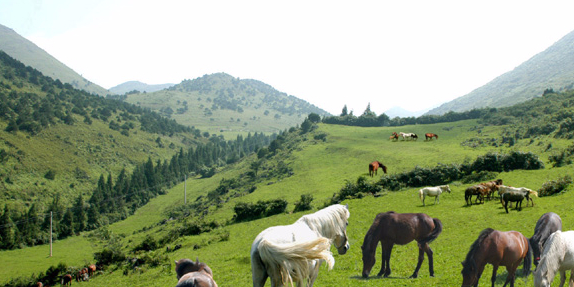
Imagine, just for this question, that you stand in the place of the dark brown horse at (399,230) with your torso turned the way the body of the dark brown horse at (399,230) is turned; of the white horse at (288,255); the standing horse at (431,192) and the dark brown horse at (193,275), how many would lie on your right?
1

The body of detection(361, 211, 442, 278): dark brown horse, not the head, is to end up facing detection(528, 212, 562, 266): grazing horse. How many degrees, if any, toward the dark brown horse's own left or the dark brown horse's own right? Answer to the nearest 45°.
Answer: approximately 180°

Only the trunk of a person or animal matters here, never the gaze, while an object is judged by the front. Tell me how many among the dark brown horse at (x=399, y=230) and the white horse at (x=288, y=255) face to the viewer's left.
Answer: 1

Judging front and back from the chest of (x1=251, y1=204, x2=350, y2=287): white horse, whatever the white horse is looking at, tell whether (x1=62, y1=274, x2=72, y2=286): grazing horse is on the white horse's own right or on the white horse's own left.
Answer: on the white horse's own left

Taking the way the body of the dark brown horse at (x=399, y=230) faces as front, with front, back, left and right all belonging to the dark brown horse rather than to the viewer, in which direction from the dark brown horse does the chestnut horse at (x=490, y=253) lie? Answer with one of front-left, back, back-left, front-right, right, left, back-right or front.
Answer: back-left

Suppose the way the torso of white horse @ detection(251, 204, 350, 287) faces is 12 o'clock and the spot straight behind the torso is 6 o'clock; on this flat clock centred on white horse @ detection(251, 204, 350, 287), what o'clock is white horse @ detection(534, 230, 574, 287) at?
white horse @ detection(534, 230, 574, 287) is roughly at 1 o'clock from white horse @ detection(251, 204, 350, 287).

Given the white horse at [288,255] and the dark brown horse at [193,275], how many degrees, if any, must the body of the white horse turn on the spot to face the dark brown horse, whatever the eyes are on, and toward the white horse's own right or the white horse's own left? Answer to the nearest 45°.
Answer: approximately 135° to the white horse's own left

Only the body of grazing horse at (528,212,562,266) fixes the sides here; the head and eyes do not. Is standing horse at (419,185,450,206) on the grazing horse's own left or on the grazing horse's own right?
on the grazing horse's own right

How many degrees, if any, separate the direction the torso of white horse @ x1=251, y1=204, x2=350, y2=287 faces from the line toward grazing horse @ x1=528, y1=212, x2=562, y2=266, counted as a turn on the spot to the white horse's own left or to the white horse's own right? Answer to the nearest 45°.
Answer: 0° — it already faces it

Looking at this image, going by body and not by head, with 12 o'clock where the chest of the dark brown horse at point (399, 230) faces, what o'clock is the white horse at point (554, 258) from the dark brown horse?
The white horse is roughly at 7 o'clock from the dark brown horse.

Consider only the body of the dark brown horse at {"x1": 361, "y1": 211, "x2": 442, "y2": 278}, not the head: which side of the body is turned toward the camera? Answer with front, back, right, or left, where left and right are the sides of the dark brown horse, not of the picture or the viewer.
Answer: left

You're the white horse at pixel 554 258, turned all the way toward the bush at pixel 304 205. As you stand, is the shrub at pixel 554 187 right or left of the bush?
right

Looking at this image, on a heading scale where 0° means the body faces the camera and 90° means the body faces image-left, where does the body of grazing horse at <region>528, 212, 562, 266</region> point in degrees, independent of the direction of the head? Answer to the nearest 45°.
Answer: approximately 45°

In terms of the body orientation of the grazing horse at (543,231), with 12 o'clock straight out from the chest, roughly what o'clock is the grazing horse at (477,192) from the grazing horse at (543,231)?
the grazing horse at (477,192) is roughly at 4 o'clock from the grazing horse at (543,231).

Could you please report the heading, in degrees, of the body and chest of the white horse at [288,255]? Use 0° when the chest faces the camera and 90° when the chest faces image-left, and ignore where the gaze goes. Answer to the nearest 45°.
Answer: approximately 225°

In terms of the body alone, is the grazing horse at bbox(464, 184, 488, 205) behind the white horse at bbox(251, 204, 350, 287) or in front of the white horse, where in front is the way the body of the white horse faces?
in front
